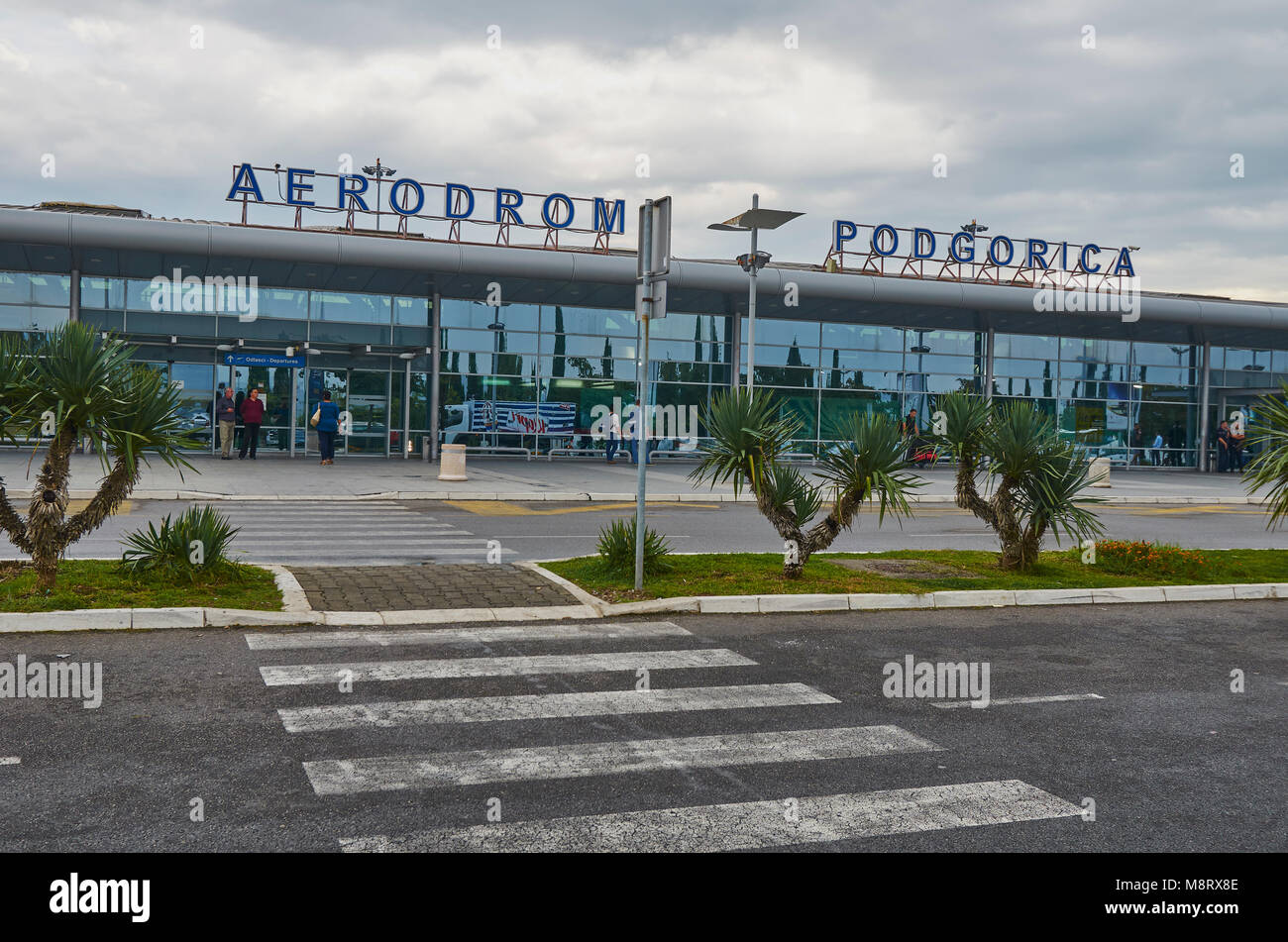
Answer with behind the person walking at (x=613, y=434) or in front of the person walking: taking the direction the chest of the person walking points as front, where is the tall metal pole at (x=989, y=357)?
behind

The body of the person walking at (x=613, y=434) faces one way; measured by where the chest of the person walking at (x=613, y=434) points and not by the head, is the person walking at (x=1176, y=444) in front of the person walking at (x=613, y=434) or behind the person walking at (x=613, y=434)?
behind

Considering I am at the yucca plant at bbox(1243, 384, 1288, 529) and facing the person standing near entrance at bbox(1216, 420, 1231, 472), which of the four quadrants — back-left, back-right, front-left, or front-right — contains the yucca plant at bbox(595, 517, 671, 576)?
back-left

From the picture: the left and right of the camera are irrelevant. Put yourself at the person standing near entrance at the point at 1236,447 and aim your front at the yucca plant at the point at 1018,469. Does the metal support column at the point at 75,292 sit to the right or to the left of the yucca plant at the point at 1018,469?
right

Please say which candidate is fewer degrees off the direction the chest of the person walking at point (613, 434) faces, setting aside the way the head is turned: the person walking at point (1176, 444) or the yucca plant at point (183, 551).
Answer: the yucca plant
